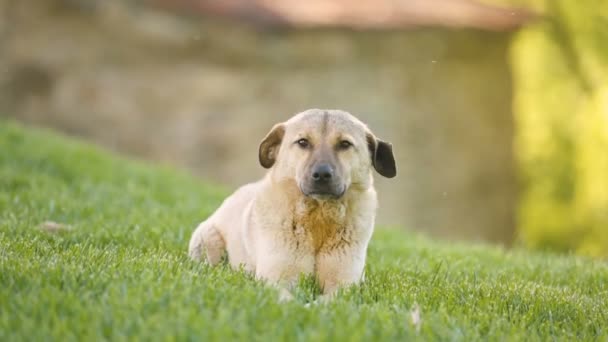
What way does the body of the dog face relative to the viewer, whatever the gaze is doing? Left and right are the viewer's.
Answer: facing the viewer and to the right of the viewer

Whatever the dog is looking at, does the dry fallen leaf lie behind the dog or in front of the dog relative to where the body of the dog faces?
behind
